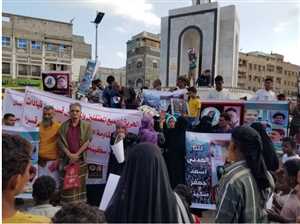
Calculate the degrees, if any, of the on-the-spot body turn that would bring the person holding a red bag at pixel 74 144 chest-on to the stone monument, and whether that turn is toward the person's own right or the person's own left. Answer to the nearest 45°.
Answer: approximately 135° to the person's own left

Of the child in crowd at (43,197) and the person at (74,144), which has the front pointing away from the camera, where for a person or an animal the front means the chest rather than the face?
the child in crowd

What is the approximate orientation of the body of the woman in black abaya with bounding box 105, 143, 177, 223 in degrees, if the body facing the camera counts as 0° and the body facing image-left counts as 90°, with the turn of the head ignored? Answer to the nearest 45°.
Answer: approximately 180°

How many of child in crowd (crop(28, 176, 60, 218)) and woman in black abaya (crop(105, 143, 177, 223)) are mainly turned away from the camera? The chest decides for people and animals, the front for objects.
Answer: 2

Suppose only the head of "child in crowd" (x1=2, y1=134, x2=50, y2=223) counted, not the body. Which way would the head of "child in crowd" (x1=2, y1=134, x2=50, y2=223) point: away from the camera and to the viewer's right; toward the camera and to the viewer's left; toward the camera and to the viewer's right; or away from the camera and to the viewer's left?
away from the camera and to the viewer's right

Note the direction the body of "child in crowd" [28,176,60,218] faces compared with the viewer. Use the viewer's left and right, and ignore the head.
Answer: facing away from the viewer

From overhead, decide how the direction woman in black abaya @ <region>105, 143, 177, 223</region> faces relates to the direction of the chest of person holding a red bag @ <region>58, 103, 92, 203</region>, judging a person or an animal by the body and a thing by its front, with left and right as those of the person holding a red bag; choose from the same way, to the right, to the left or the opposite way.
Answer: the opposite way

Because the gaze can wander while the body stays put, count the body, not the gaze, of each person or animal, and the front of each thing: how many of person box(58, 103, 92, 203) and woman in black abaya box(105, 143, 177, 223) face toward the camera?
1

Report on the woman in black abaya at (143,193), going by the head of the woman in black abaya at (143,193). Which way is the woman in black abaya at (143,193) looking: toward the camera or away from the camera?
away from the camera

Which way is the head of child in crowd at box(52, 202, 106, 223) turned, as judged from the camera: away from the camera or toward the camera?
away from the camera
